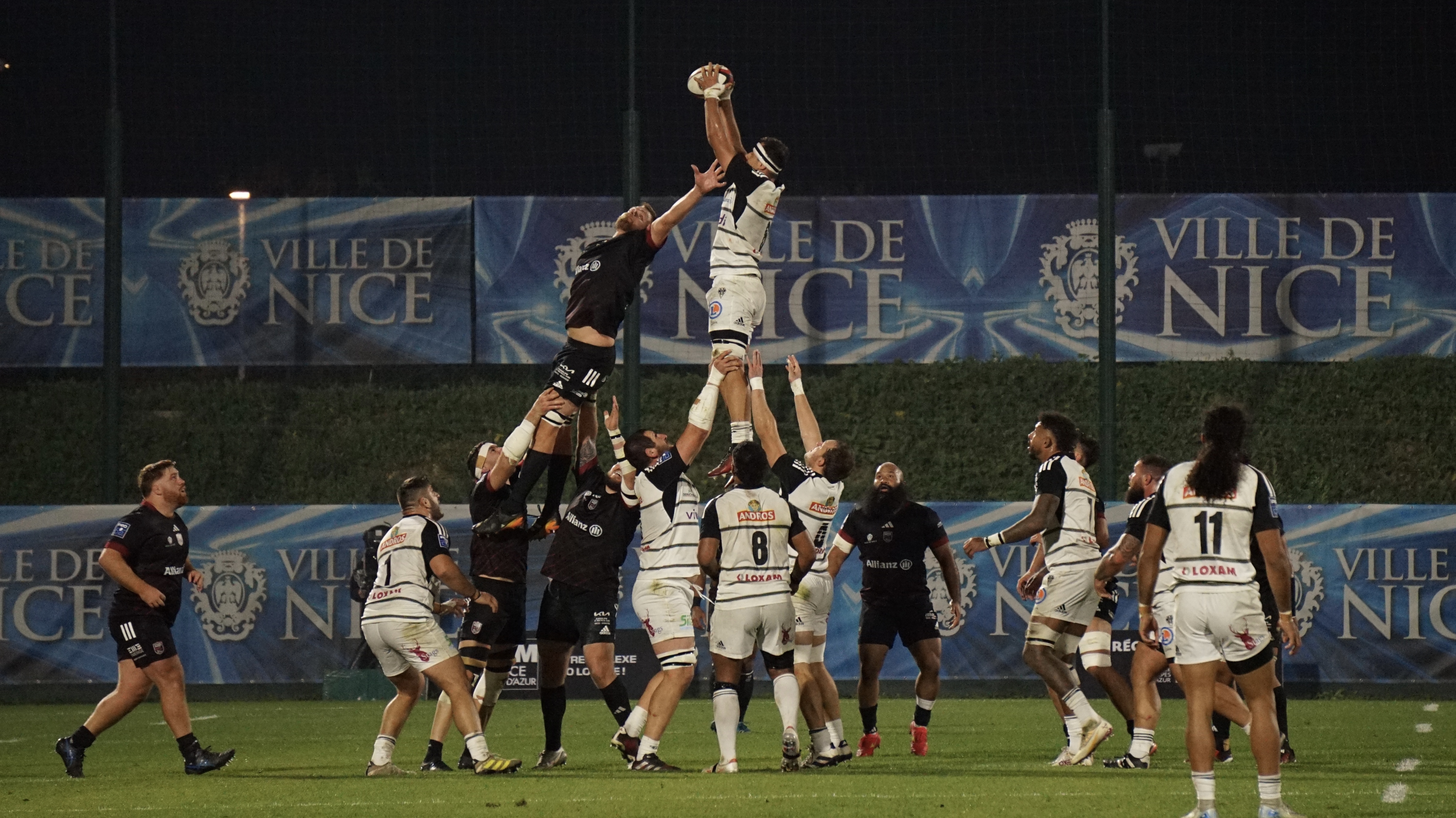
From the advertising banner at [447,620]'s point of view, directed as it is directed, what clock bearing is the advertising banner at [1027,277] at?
the advertising banner at [1027,277] is roughly at 8 o'clock from the advertising banner at [447,620].

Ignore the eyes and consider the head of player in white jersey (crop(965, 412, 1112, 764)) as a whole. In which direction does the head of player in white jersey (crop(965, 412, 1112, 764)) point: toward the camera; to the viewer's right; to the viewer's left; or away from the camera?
to the viewer's left

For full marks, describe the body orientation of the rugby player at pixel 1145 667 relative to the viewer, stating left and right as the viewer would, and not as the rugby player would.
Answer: facing to the left of the viewer

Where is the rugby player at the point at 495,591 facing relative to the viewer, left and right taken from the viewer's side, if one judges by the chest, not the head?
facing to the right of the viewer

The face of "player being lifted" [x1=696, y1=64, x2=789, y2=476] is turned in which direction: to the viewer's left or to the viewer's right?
to the viewer's left

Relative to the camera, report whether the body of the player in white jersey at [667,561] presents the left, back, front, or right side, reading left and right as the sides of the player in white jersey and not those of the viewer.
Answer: right

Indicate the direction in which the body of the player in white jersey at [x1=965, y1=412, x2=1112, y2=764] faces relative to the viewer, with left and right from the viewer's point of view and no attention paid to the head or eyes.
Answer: facing to the left of the viewer

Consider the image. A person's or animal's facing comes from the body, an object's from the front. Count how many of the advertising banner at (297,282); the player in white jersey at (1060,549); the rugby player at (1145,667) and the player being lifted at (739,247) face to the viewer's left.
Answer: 3

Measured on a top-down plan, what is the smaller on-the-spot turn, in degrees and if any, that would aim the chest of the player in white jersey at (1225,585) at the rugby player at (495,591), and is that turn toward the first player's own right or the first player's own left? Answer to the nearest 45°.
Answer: approximately 45° to the first player's own left

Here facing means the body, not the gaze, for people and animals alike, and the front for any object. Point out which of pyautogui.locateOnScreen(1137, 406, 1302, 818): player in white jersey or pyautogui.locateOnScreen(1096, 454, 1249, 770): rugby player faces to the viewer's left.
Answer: the rugby player

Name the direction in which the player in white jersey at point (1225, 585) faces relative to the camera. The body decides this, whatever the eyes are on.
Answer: away from the camera

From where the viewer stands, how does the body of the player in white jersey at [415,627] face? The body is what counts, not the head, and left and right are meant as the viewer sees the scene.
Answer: facing away from the viewer and to the right of the viewer

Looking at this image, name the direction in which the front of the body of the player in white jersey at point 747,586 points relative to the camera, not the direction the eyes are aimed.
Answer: away from the camera

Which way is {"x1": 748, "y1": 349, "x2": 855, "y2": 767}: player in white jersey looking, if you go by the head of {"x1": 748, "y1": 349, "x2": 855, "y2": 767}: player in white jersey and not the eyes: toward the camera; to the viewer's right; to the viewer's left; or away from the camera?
to the viewer's left

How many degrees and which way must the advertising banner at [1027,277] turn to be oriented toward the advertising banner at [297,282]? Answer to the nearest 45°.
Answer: approximately 90° to its right
